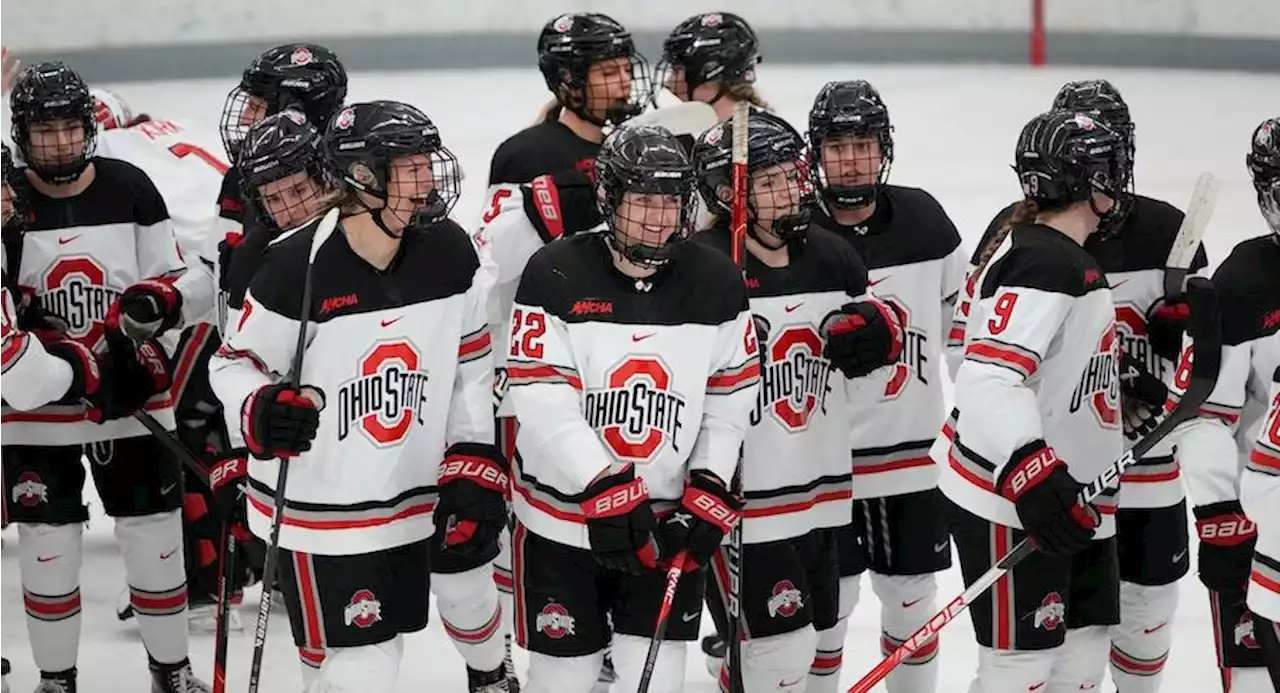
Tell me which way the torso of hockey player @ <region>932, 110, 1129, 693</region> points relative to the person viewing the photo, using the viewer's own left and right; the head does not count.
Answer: facing to the right of the viewer

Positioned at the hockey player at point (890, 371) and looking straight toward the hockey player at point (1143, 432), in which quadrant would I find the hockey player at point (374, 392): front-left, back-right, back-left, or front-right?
back-right

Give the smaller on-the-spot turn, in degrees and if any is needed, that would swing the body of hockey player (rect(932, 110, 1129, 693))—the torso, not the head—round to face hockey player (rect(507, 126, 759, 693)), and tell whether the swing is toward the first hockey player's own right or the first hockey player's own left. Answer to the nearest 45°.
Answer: approximately 180°

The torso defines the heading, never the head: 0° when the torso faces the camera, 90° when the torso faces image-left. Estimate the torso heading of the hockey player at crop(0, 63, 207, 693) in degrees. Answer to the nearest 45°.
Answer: approximately 0°

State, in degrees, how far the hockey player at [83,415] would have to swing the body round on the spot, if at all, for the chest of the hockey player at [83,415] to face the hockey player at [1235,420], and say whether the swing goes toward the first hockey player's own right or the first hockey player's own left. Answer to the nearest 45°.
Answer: approximately 45° to the first hockey player's own left

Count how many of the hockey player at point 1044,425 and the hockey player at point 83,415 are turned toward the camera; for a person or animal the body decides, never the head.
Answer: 1
